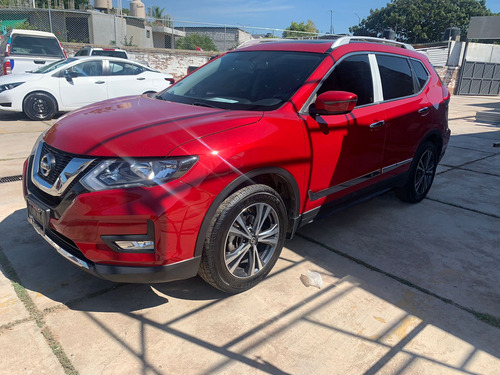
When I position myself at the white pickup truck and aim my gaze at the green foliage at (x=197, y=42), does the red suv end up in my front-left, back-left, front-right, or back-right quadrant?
back-right

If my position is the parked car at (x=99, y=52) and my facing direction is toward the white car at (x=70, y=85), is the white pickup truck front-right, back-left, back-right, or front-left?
front-right

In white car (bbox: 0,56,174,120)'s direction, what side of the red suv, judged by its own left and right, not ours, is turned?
right

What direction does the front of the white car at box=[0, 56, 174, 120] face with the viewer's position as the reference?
facing to the left of the viewer

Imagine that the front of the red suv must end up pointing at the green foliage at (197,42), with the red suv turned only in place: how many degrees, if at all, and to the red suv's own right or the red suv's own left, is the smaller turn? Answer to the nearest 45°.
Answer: approximately 135° to the red suv's own right

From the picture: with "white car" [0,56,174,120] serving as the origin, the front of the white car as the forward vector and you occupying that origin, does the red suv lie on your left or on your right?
on your left

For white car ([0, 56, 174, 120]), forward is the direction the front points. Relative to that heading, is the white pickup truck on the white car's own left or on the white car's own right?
on the white car's own right

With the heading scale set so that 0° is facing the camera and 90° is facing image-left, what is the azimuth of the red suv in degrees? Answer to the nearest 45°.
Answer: approximately 45°

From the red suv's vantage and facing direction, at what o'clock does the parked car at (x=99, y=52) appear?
The parked car is roughly at 4 o'clock from the red suv.

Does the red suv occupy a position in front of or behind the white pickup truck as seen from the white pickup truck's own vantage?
behind

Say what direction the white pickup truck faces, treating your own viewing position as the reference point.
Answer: facing away from the viewer and to the left of the viewer

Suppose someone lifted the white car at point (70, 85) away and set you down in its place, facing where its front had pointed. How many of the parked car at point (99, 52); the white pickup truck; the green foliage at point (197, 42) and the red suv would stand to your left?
1
